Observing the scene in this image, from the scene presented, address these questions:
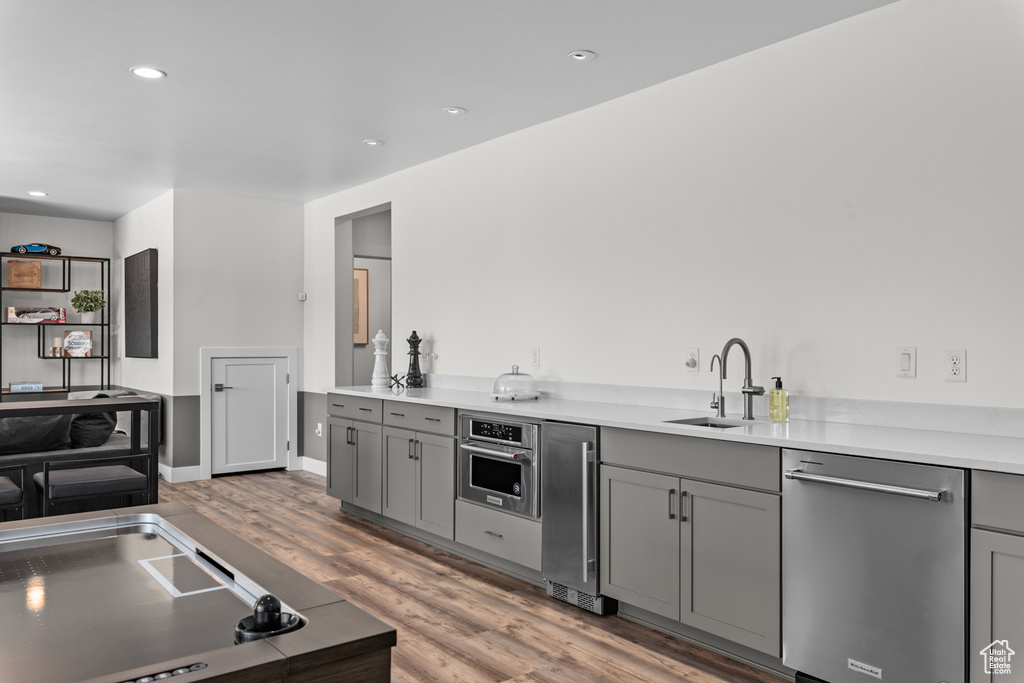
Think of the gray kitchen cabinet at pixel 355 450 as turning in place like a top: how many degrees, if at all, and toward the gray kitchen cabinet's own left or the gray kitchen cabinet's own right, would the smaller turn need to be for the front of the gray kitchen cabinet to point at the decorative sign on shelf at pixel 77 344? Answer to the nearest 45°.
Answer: approximately 90° to the gray kitchen cabinet's own right

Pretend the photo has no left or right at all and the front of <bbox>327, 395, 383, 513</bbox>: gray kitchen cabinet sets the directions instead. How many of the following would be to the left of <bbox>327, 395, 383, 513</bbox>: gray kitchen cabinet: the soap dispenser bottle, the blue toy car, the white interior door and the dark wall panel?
1

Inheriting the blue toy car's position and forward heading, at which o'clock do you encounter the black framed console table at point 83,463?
The black framed console table is roughly at 9 o'clock from the blue toy car.

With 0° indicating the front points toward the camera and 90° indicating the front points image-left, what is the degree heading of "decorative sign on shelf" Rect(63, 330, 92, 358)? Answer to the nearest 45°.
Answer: approximately 0°

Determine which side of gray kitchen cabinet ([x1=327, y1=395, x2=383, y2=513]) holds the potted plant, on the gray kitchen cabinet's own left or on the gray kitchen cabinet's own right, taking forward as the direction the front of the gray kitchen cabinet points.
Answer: on the gray kitchen cabinet's own right

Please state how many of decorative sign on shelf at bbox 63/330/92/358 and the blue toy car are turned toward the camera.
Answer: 1

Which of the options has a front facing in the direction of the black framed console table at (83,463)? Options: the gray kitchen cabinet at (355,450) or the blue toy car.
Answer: the gray kitchen cabinet

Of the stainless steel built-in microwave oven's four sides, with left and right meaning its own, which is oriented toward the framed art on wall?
right

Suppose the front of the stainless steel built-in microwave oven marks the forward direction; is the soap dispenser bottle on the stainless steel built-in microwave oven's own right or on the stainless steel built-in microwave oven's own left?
on the stainless steel built-in microwave oven's own left

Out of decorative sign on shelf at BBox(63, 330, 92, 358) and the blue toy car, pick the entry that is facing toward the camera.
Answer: the decorative sign on shelf

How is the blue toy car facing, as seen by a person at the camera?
facing to the left of the viewer

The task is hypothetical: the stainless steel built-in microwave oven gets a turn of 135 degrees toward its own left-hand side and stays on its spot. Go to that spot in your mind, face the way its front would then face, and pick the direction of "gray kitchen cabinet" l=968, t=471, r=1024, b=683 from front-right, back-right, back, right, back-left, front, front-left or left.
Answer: front-right

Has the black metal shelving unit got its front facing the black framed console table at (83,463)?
yes

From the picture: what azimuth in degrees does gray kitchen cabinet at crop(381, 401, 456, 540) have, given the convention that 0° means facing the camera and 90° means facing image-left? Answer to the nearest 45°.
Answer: approximately 45°

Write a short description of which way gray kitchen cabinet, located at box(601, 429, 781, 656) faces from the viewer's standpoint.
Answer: facing the viewer and to the left of the viewer

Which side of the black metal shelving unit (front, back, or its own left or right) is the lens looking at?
front

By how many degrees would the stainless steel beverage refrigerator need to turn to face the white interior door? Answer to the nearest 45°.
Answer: approximately 90° to its right

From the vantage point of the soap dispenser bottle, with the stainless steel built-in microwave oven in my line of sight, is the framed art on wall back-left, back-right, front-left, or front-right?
front-right

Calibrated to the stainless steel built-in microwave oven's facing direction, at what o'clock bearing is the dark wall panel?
The dark wall panel is roughly at 3 o'clock from the stainless steel built-in microwave oven.
